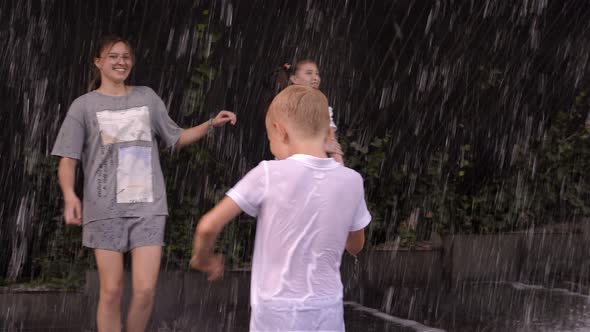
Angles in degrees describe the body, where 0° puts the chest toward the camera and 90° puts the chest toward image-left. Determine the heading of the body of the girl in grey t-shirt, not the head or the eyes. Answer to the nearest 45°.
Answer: approximately 0°

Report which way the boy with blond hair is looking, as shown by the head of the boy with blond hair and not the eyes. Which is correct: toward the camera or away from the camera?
away from the camera

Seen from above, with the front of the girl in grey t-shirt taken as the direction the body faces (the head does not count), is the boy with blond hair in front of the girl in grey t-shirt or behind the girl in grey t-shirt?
in front

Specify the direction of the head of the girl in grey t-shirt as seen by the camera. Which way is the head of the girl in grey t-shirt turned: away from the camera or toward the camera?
toward the camera
